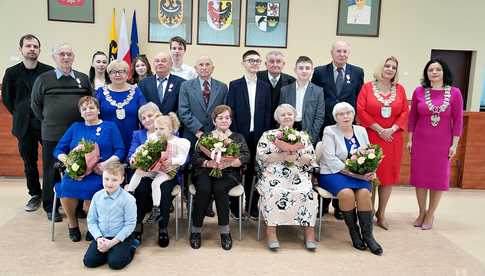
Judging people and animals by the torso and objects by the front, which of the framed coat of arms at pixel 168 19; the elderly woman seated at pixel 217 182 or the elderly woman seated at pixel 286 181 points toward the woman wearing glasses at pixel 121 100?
the framed coat of arms

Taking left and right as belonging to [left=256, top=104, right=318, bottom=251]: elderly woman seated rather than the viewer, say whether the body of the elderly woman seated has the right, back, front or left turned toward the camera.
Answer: front

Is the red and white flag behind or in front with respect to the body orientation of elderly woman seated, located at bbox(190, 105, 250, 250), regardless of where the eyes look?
behind

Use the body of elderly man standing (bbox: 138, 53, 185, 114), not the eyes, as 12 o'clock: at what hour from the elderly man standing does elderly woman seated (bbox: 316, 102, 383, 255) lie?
The elderly woman seated is roughly at 10 o'clock from the elderly man standing.

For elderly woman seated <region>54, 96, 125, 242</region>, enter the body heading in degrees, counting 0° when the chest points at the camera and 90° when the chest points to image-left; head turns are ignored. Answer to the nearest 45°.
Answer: approximately 0°

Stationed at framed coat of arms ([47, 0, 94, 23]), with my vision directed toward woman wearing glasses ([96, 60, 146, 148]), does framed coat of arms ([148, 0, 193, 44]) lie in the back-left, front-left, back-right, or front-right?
front-left

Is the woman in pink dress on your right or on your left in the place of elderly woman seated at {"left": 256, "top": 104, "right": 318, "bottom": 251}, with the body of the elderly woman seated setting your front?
on your left

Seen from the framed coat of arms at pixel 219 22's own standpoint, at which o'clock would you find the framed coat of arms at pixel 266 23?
the framed coat of arms at pixel 266 23 is roughly at 9 o'clock from the framed coat of arms at pixel 219 22.

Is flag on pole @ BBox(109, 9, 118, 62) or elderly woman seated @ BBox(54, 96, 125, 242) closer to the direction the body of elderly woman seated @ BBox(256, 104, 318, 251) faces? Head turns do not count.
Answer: the elderly woman seated

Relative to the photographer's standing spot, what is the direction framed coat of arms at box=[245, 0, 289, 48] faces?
facing the viewer

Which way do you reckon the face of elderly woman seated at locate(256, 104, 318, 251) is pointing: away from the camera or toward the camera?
toward the camera

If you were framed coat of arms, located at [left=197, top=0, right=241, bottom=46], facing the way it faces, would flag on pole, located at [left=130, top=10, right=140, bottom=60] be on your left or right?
on your right

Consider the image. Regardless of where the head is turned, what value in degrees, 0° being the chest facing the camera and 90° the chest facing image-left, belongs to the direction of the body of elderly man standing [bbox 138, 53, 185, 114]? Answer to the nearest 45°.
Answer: approximately 0°

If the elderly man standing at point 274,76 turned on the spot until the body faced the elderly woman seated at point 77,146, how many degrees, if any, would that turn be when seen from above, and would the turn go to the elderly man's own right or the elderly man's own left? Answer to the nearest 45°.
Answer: approximately 45° to the elderly man's own right

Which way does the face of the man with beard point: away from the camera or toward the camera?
toward the camera

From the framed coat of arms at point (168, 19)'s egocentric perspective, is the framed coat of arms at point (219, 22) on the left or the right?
on its left
